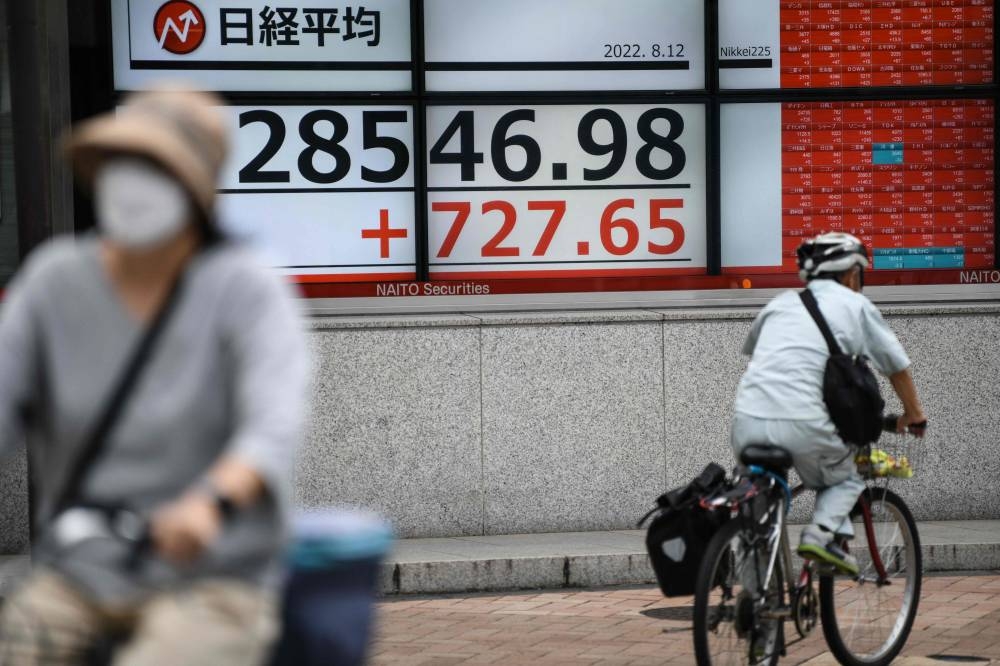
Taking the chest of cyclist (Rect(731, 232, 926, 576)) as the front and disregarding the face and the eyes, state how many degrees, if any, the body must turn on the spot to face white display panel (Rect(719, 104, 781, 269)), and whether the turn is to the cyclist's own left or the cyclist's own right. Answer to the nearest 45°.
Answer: approximately 45° to the cyclist's own left

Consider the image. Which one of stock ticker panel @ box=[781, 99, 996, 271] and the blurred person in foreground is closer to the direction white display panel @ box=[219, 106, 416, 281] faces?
the blurred person in foreground

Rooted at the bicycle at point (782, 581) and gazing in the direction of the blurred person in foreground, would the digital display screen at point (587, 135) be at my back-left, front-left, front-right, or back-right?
back-right

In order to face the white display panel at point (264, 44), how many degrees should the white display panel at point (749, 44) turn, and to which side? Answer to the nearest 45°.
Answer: approximately 90° to its right

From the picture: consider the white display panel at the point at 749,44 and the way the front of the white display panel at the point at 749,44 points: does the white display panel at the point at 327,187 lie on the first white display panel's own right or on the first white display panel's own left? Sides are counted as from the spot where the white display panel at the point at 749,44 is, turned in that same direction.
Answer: on the first white display panel's own right

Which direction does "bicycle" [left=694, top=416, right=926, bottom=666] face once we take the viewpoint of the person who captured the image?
facing away from the viewer and to the right of the viewer

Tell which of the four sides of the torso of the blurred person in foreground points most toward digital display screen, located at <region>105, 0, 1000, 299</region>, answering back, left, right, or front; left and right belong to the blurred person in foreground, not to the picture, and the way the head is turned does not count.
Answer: back

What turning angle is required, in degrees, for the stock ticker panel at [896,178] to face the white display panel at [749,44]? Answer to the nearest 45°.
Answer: approximately 90° to its right

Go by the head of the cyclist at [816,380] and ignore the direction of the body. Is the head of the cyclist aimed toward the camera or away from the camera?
away from the camera

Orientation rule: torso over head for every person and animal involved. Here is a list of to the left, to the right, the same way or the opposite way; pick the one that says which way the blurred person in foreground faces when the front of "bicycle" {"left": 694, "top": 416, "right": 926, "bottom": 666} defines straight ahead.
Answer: the opposite way

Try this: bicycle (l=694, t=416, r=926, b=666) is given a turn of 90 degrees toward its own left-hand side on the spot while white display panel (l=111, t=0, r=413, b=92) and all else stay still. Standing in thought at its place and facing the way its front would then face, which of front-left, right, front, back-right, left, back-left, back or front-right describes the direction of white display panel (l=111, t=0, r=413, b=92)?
front

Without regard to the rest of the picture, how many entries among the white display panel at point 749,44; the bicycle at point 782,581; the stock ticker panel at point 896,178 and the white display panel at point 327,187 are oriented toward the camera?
3
